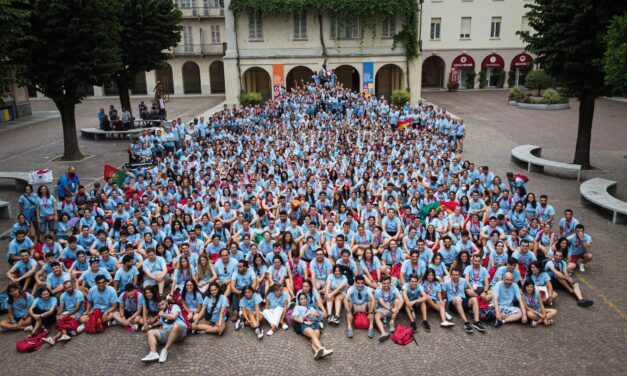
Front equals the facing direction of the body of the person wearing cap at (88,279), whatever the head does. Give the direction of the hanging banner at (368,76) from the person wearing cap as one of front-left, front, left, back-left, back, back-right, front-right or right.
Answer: back-left

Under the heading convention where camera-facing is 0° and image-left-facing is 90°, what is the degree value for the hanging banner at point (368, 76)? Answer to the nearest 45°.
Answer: approximately 0°

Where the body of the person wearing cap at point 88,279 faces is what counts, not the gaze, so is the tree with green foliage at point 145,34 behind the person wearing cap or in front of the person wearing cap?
behind

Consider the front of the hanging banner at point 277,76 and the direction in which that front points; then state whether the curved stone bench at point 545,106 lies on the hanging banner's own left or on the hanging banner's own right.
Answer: on the hanging banner's own left

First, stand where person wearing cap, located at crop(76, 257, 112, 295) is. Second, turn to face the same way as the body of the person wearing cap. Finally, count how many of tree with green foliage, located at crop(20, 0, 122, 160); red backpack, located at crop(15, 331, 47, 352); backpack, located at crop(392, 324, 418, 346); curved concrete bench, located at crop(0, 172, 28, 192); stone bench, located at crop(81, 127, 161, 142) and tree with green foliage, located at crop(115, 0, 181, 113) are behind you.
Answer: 4

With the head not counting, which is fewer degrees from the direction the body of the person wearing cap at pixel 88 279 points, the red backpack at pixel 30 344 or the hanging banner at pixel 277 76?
the red backpack

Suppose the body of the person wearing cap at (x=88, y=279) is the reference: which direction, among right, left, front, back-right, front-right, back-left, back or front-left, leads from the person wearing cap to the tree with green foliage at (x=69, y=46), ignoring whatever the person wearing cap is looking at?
back
